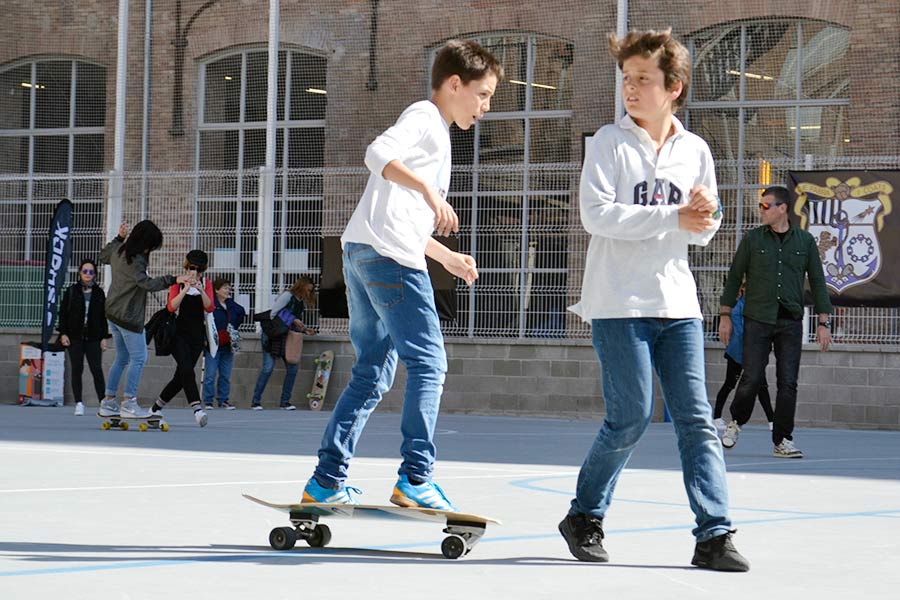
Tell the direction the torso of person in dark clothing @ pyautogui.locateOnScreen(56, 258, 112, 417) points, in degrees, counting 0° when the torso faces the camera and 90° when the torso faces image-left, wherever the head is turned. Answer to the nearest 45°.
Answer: approximately 0°

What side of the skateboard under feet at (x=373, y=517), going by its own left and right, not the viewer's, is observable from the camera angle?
right

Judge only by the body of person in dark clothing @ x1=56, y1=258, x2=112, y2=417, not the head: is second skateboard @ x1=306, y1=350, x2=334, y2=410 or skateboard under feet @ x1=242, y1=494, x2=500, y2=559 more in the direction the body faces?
the skateboard under feet

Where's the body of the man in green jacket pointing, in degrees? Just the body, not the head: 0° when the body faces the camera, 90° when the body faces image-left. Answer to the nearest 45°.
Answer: approximately 0°

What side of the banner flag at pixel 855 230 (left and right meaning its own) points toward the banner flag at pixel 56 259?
right

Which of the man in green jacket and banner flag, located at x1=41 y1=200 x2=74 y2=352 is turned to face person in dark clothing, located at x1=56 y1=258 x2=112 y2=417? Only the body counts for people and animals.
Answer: the banner flag

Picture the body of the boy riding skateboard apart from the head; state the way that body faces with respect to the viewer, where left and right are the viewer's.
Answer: facing to the right of the viewer

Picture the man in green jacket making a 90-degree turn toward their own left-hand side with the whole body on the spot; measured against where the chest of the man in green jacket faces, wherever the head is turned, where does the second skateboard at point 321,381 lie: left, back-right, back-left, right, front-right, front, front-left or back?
back-left

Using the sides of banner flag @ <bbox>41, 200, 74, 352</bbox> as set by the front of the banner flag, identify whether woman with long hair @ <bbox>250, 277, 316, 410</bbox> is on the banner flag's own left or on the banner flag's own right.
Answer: on the banner flag's own left

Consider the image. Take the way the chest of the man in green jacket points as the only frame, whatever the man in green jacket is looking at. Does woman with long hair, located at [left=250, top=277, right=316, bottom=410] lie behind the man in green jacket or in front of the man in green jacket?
behind
